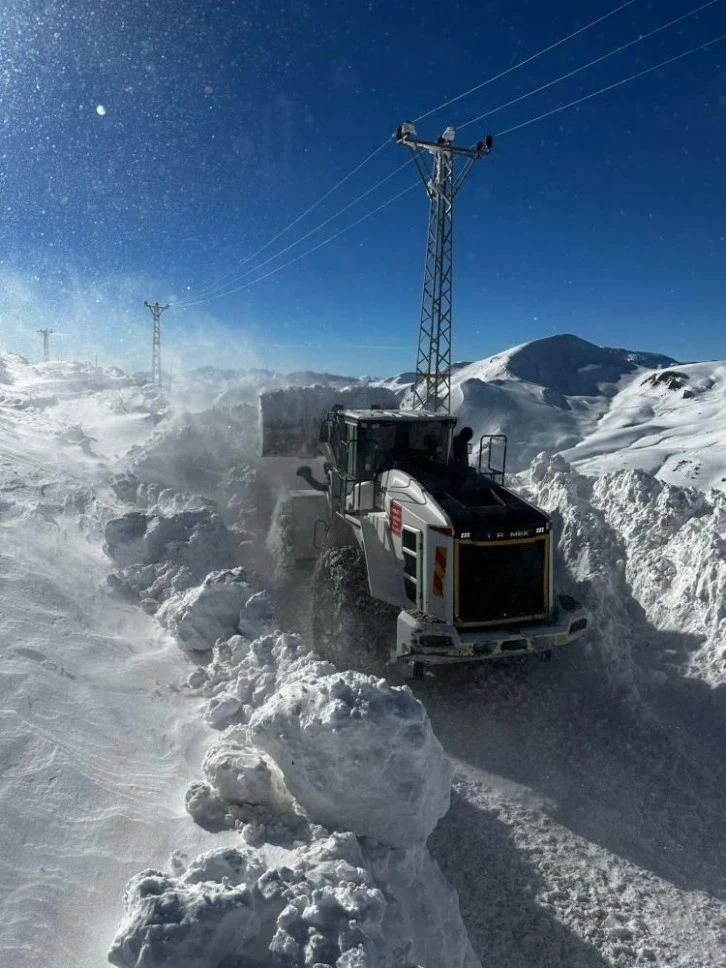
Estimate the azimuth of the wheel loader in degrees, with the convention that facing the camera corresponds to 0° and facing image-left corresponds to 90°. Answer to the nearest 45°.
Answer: approximately 135°

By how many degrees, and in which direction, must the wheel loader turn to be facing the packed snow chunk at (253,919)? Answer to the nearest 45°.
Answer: approximately 135° to its left

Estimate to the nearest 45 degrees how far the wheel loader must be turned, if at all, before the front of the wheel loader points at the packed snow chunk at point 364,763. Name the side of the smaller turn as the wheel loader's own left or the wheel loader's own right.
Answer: approximately 135° to the wheel loader's own left

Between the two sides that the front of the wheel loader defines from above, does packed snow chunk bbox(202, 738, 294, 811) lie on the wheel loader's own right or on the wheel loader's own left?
on the wheel loader's own left

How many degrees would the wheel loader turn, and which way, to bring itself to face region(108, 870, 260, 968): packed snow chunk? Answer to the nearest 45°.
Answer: approximately 135° to its left

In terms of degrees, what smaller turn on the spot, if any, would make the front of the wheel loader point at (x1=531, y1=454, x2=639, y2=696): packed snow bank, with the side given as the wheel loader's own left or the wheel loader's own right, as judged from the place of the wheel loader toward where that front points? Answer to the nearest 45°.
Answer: approximately 90° to the wheel loader's own right
